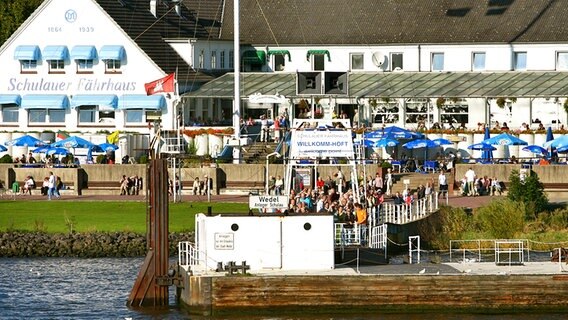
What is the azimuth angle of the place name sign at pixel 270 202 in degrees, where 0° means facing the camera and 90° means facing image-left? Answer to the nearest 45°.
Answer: approximately 0°
